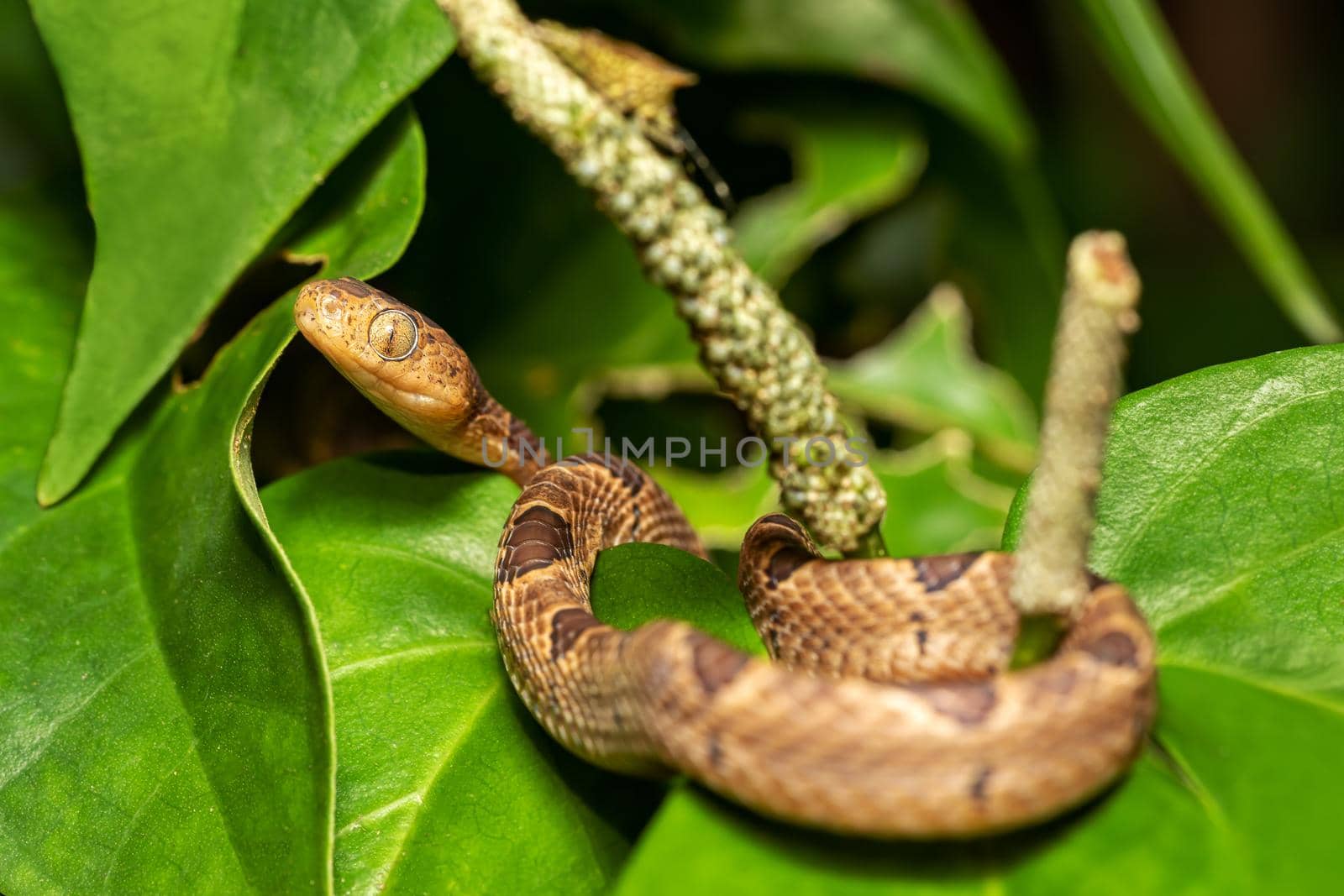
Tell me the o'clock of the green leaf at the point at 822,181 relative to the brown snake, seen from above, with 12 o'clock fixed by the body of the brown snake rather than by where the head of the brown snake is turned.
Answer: The green leaf is roughly at 3 o'clock from the brown snake.

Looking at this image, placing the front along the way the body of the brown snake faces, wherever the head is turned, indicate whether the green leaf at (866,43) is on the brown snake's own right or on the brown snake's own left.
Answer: on the brown snake's own right

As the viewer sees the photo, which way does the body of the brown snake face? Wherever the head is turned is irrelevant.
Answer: to the viewer's left

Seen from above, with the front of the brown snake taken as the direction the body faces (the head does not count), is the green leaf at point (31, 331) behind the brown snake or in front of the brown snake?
in front

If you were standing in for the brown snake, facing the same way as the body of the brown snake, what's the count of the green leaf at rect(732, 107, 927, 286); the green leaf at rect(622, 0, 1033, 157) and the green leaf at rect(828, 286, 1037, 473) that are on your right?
3

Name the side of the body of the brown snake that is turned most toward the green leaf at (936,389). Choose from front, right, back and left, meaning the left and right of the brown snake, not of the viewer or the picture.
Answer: right
